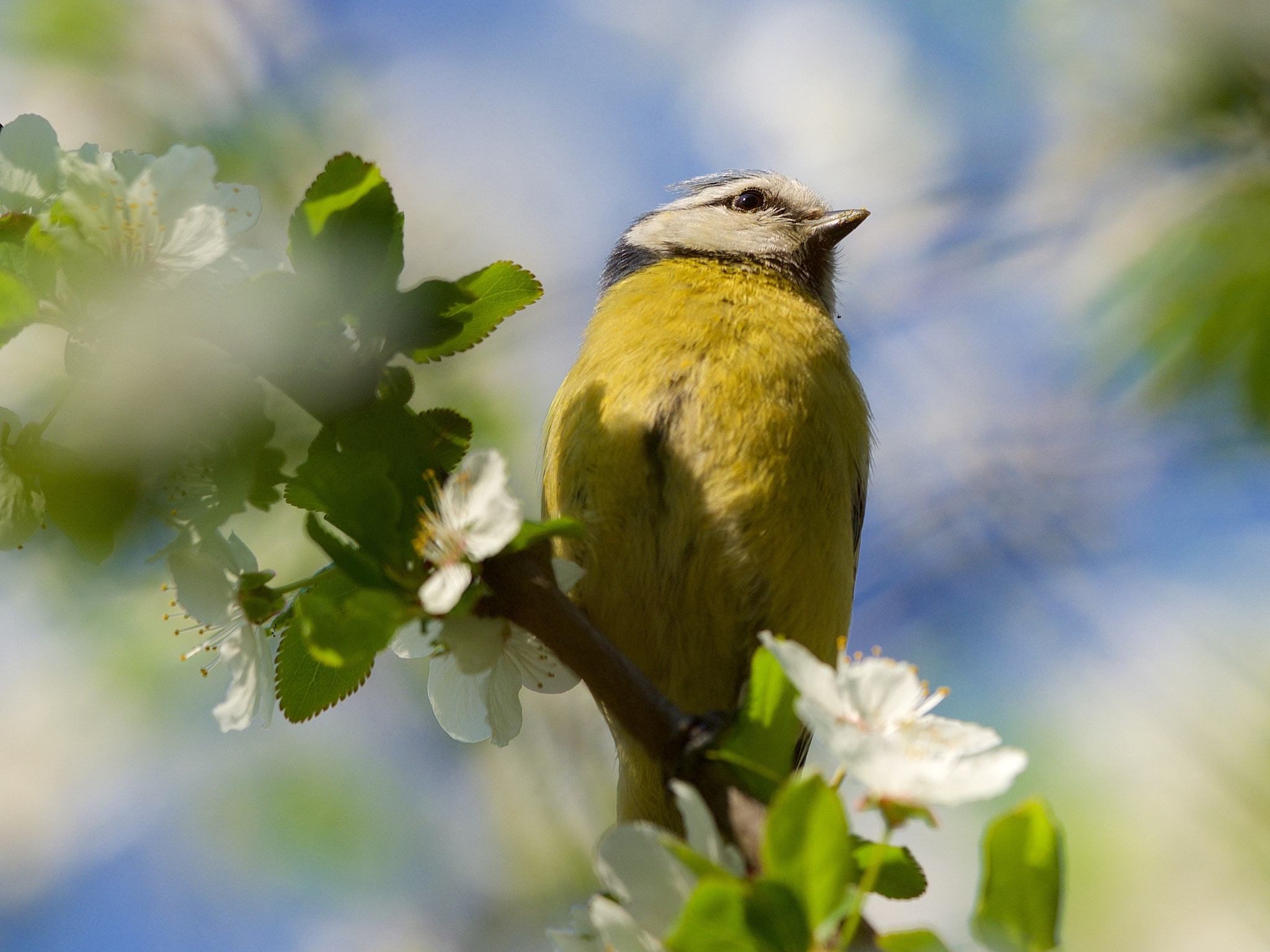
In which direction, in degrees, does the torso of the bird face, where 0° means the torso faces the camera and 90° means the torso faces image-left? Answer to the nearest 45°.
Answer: approximately 0°

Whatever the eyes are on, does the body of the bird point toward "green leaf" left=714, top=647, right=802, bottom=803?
yes

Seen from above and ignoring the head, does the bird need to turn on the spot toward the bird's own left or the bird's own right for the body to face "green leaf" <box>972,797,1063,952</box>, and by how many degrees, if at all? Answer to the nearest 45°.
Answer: approximately 90° to the bird's own left

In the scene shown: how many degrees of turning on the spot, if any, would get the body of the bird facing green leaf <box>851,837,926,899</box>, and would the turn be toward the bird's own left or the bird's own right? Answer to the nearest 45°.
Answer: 0° — it already faces it
